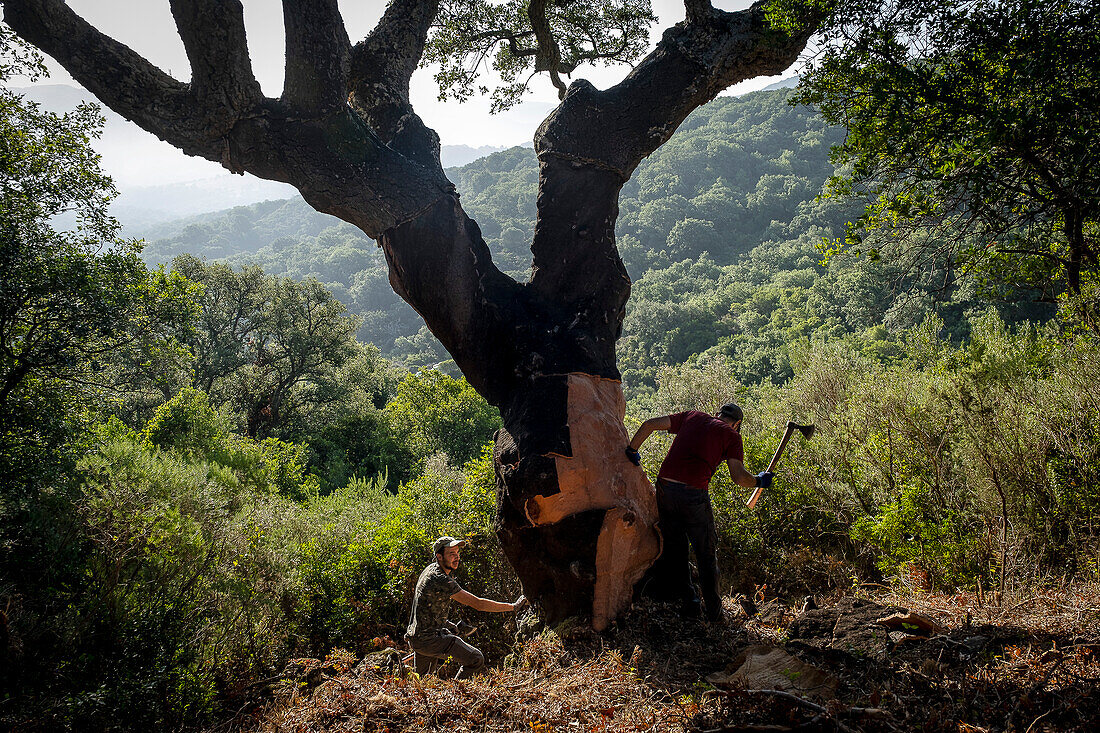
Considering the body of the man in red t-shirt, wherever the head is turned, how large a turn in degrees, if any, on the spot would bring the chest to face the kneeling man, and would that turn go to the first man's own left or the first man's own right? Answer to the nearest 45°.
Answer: approximately 135° to the first man's own left

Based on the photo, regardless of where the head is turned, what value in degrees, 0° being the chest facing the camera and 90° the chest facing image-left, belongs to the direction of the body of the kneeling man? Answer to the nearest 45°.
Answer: approximately 270°
